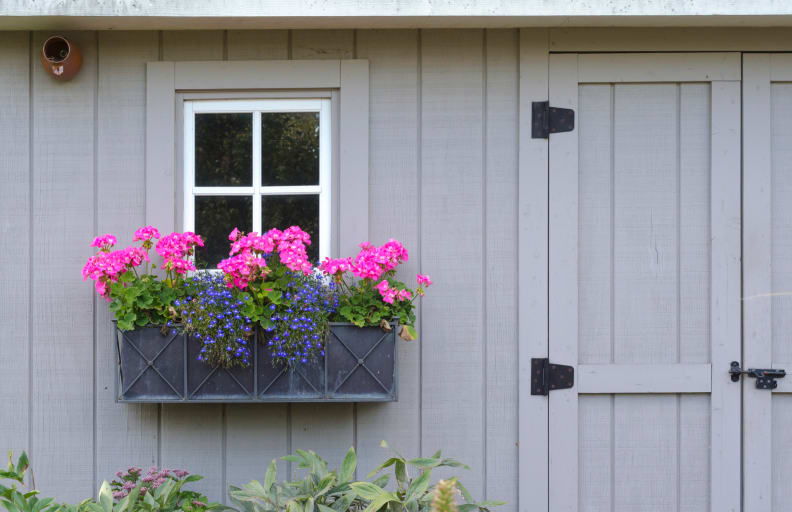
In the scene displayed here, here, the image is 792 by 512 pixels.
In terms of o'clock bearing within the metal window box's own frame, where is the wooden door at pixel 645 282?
The wooden door is roughly at 9 o'clock from the metal window box.

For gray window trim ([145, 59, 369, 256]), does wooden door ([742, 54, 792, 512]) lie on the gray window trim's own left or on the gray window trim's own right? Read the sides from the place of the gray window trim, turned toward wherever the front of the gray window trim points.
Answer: on the gray window trim's own left

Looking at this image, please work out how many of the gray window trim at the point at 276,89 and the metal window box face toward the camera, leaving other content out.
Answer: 2

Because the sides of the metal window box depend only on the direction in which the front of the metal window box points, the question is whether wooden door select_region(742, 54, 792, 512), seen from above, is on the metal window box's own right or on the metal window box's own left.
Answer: on the metal window box's own left

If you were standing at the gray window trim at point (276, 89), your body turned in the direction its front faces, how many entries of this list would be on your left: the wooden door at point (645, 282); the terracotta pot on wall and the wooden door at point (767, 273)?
2

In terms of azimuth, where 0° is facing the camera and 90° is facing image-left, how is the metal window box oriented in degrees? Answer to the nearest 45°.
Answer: approximately 0°
